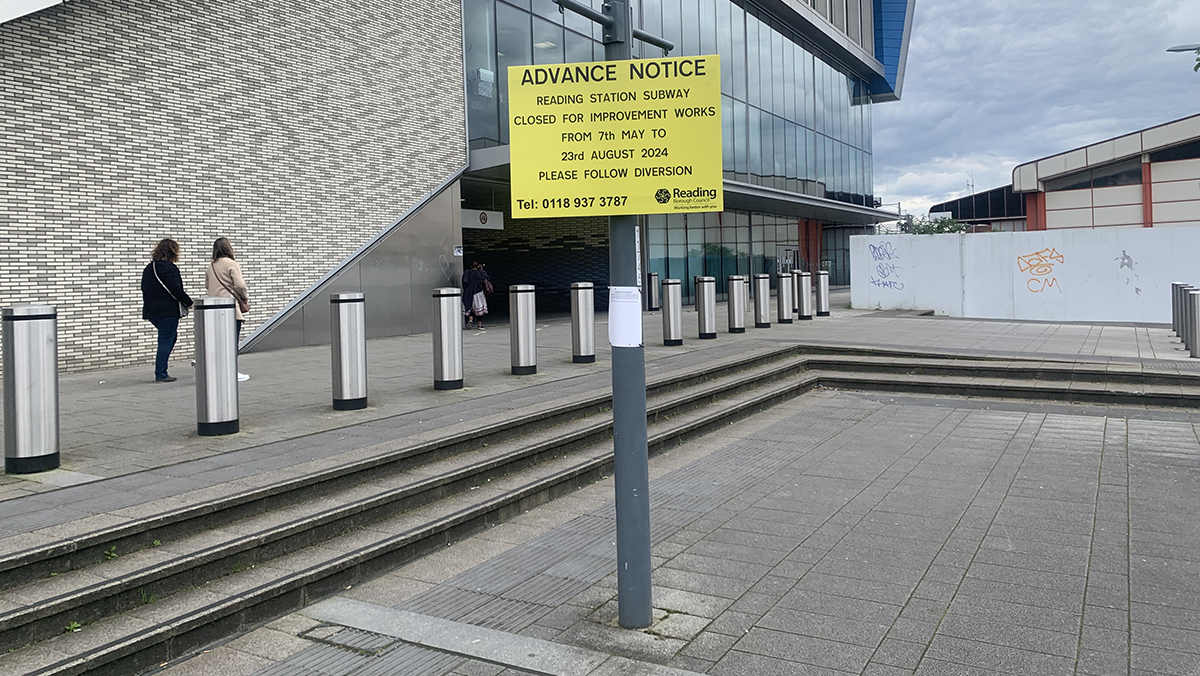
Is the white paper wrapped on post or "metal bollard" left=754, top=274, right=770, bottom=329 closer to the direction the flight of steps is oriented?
the white paper wrapped on post

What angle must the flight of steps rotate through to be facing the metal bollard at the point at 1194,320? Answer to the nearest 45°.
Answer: approximately 90° to its left

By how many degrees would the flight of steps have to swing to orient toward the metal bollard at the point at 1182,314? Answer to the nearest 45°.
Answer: approximately 90° to its left

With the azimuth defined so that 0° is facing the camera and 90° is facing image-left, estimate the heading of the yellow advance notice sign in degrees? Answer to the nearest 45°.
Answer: approximately 0°

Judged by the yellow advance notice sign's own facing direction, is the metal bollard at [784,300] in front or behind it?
behind

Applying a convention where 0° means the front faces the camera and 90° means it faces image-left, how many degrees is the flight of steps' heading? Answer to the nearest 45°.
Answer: approximately 315°

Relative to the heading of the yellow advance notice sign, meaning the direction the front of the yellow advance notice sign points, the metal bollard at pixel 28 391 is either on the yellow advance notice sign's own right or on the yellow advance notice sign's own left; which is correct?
on the yellow advance notice sign's own right

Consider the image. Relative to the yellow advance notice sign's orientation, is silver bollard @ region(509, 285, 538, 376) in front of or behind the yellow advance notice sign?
behind
